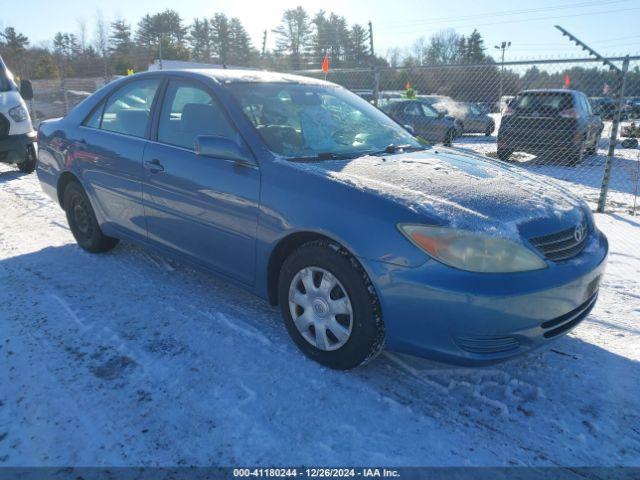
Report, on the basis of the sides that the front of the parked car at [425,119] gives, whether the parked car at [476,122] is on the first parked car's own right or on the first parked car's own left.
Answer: on the first parked car's own left

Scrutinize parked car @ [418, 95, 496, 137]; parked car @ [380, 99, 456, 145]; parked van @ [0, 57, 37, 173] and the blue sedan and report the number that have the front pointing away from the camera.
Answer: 0

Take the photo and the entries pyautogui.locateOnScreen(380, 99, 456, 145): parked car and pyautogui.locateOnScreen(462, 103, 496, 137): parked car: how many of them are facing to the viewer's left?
0

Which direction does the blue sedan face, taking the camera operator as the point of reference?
facing the viewer and to the right of the viewer

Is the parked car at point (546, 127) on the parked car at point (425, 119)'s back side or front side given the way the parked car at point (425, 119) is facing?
on the front side

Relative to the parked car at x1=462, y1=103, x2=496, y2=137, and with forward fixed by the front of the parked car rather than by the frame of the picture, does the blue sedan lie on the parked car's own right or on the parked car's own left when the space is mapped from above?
on the parked car's own right

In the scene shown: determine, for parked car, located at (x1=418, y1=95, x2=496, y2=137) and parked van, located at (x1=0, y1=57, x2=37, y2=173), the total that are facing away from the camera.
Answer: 0

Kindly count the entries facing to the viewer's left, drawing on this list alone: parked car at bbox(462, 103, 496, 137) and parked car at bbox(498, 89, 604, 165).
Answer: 0

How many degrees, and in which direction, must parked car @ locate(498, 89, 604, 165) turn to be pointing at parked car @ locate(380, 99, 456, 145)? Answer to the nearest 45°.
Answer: approximately 90° to its left

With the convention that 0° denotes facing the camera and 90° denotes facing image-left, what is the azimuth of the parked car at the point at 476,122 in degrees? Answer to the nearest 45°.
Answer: approximately 315°

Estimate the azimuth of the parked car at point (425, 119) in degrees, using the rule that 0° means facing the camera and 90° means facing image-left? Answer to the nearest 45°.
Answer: approximately 315°

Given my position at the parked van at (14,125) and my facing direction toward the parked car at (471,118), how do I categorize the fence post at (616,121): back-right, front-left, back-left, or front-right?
front-right
